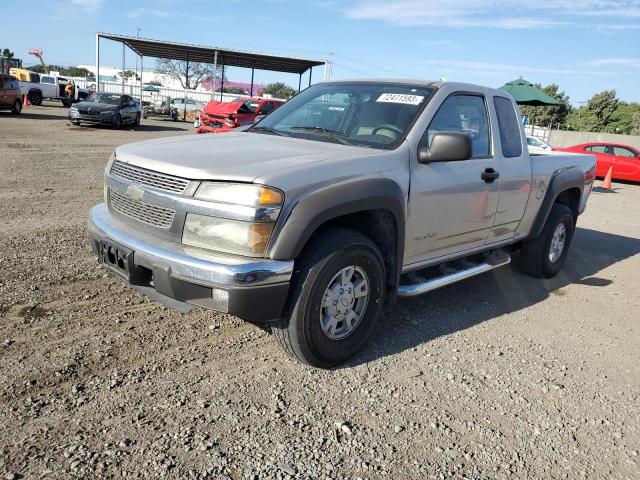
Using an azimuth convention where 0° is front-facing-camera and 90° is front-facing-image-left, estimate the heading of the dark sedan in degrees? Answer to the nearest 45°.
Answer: approximately 45°

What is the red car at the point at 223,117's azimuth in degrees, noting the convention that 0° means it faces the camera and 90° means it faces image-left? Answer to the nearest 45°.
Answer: approximately 45°

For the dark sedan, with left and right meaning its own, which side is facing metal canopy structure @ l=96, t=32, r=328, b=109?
back

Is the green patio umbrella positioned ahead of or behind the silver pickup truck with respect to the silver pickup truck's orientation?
behind

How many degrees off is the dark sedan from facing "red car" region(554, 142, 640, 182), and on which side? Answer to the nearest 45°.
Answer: approximately 90° to its left

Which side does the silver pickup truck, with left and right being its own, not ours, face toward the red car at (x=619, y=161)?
back

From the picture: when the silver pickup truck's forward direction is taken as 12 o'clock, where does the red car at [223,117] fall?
The red car is roughly at 4 o'clock from the silver pickup truck.

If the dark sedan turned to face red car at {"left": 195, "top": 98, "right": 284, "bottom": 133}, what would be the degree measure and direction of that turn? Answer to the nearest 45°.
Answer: approximately 90° to its left

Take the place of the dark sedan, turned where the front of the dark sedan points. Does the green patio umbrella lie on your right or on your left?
on your left

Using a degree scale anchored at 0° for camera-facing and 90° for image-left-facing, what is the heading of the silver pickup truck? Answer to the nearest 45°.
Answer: approximately 45°

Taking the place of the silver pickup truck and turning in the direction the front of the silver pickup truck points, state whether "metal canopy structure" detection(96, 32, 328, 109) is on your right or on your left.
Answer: on your right

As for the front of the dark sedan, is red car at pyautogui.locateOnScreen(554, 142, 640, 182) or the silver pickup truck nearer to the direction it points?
the silver pickup truck

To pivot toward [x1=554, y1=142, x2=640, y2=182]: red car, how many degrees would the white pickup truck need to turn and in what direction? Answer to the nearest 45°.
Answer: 0° — it already faces it

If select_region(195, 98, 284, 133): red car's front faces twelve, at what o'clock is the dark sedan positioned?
The dark sedan is roughly at 3 o'clock from the red car.
